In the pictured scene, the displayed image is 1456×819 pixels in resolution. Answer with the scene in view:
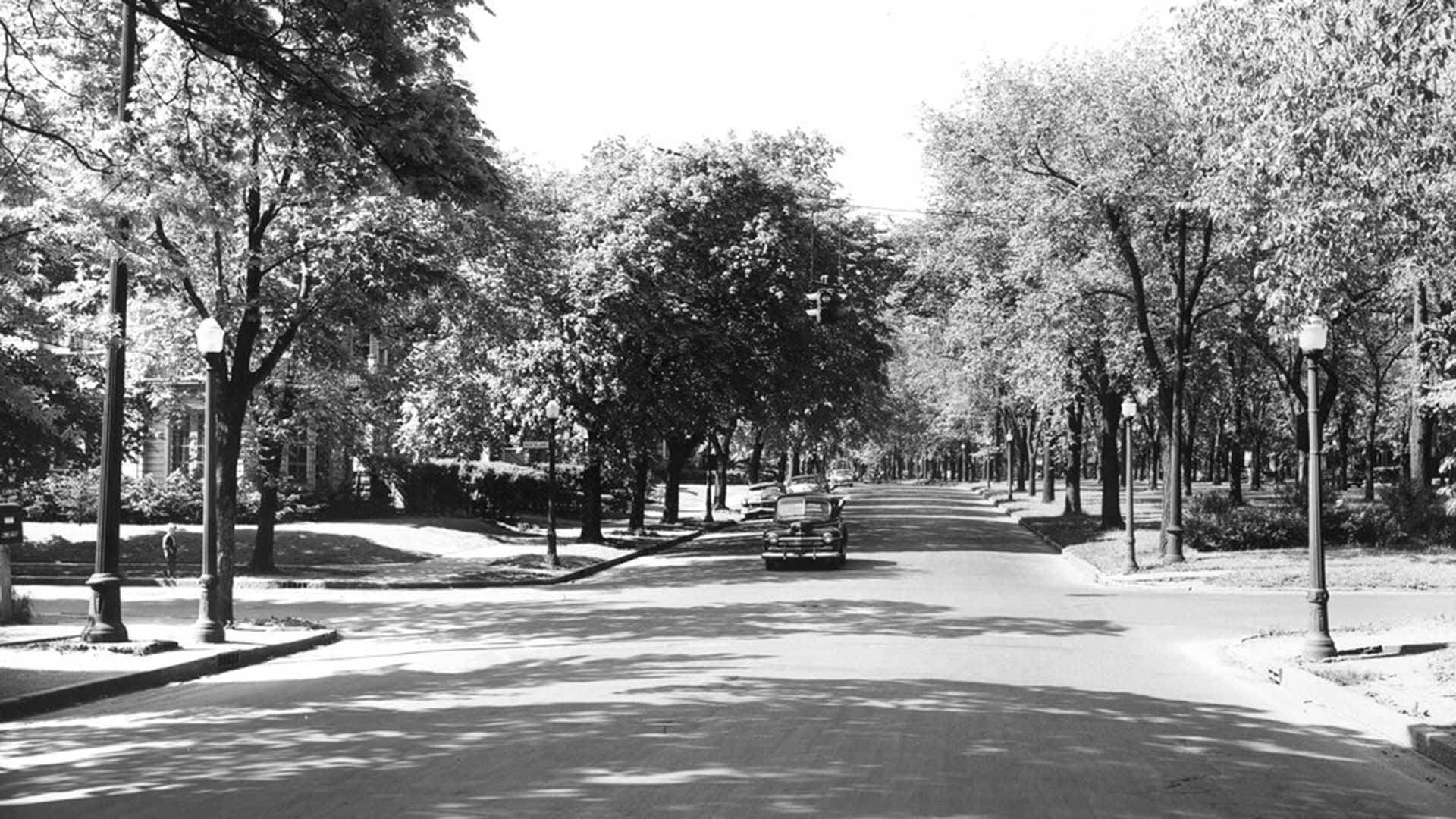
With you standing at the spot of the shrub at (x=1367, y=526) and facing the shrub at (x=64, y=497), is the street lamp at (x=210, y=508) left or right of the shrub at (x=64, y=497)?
left

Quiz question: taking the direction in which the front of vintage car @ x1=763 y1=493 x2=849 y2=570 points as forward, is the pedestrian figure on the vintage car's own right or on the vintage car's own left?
on the vintage car's own right

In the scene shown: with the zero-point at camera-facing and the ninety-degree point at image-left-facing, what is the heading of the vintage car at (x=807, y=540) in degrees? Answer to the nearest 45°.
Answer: approximately 0°

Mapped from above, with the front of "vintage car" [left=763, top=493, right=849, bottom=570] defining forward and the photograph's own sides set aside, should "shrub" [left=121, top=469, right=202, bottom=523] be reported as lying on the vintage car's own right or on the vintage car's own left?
on the vintage car's own right

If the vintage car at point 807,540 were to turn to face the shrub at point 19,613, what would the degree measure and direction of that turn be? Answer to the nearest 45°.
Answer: approximately 45° to its right

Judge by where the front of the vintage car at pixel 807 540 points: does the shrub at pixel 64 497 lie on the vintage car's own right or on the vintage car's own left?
on the vintage car's own right

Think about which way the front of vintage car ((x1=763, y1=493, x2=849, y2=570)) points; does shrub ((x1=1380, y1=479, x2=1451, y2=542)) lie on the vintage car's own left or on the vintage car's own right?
on the vintage car's own left

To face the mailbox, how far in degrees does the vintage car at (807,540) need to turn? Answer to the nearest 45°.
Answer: approximately 45° to its right

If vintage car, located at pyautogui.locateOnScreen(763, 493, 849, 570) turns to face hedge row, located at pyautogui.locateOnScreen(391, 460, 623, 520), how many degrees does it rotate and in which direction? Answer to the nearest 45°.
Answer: approximately 135° to its right

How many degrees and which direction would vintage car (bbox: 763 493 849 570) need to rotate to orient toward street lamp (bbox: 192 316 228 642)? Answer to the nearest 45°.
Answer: approximately 45° to its right

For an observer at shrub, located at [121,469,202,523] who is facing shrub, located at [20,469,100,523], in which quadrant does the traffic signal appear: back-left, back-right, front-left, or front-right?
back-left

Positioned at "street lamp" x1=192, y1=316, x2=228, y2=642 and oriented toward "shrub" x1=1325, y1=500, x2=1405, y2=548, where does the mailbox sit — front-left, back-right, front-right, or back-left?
back-left
